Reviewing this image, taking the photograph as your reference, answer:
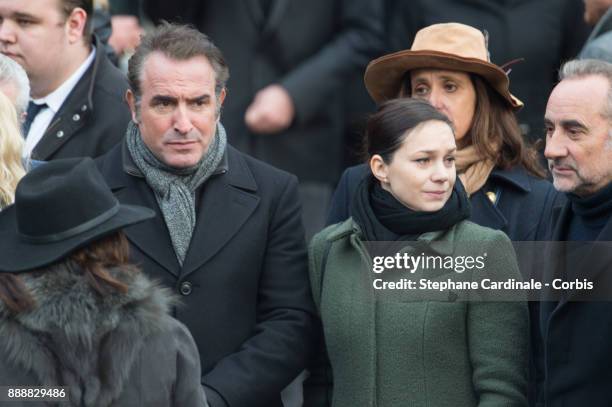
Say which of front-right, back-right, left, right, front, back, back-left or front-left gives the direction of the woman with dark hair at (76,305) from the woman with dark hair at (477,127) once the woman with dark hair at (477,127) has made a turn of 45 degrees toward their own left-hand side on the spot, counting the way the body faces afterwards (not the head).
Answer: front-right

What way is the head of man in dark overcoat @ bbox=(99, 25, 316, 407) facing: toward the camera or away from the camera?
toward the camera

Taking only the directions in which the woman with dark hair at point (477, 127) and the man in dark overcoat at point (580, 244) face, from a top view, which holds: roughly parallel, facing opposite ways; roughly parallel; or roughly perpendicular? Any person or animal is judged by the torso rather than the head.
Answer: roughly parallel

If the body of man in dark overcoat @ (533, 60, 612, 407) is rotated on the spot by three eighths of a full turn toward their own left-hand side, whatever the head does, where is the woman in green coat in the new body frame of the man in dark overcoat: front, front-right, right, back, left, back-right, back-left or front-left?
back

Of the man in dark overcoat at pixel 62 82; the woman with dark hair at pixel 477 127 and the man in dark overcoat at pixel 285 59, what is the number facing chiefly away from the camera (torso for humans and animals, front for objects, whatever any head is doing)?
0

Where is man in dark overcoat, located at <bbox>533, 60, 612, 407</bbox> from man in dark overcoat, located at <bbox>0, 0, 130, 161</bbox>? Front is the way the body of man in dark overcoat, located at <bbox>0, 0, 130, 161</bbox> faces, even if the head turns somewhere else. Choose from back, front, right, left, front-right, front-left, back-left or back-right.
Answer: left

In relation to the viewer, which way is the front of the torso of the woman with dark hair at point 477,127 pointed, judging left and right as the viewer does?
facing the viewer and to the left of the viewer

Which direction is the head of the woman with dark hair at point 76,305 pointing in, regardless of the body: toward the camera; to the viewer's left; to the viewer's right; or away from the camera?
away from the camera

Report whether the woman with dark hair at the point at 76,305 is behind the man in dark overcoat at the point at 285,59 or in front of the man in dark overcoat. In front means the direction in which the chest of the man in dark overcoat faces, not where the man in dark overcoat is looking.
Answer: in front

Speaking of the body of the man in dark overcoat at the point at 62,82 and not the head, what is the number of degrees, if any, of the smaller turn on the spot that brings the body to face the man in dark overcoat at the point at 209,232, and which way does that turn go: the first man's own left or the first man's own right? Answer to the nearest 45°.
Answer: approximately 90° to the first man's own left

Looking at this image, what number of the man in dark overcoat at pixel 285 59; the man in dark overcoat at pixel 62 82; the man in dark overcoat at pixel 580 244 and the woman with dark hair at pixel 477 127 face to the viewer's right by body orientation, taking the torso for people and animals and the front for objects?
0
